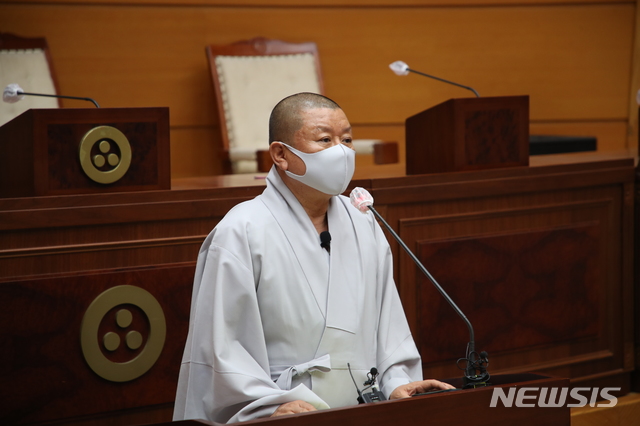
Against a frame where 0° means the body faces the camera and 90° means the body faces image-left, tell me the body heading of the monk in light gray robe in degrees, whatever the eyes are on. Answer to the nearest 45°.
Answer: approximately 315°

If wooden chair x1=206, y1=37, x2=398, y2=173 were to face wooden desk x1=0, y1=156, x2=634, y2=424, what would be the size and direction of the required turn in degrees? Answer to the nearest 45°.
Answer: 0° — it already faces it

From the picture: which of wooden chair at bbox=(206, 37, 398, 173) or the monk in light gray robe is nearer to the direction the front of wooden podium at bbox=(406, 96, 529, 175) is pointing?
the monk in light gray robe

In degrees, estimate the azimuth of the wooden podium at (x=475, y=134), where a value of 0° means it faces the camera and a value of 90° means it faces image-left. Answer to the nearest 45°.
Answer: approximately 315°

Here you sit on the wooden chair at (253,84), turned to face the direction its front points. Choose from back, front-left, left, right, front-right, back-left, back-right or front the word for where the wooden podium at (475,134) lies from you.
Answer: front

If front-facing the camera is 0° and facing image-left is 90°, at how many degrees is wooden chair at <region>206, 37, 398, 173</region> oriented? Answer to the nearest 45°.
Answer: approximately 315°

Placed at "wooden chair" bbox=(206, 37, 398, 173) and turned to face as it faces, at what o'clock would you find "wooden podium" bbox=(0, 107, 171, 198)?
The wooden podium is roughly at 2 o'clock from the wooden chair.

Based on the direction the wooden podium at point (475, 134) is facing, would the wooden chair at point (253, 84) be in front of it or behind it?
behind

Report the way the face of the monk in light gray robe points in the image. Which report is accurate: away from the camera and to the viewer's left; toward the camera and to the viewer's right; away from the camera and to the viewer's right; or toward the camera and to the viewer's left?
toward the camera and to the viewer's right

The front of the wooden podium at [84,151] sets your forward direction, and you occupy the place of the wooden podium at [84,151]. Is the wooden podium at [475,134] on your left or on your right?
on your left

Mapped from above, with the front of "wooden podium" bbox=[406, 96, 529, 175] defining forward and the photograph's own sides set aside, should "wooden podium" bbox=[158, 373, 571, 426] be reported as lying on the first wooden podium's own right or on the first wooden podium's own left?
on the first wooden podium's own right
